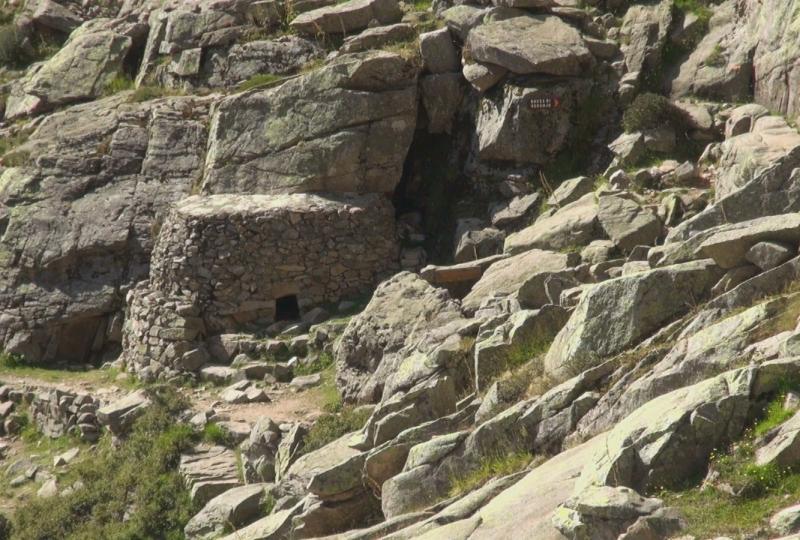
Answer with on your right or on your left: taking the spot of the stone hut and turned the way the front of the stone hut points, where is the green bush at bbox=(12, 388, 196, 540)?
on your right

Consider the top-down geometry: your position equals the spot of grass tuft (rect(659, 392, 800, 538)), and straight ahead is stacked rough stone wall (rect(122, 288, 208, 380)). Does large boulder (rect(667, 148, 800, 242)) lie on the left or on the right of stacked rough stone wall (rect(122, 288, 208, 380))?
right

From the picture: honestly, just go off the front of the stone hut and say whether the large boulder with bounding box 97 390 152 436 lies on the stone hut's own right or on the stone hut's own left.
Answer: on the stone hut's own right

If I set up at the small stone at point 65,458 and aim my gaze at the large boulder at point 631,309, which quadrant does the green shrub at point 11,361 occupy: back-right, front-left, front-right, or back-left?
back-left

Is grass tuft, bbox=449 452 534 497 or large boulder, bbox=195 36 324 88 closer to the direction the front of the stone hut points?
the grass tuft

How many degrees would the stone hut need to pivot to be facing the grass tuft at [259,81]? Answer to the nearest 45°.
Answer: approximately 135° to its left

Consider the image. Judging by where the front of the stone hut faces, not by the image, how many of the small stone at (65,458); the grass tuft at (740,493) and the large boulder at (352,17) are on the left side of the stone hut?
1

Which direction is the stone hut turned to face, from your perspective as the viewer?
facing the viewer and to the right of the viewer

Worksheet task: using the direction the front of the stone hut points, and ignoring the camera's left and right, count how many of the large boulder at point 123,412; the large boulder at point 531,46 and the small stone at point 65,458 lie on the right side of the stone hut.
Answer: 2

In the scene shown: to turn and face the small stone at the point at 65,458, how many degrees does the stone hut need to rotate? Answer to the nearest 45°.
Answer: approximately 90° to its right

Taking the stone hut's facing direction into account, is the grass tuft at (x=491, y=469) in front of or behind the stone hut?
in front
